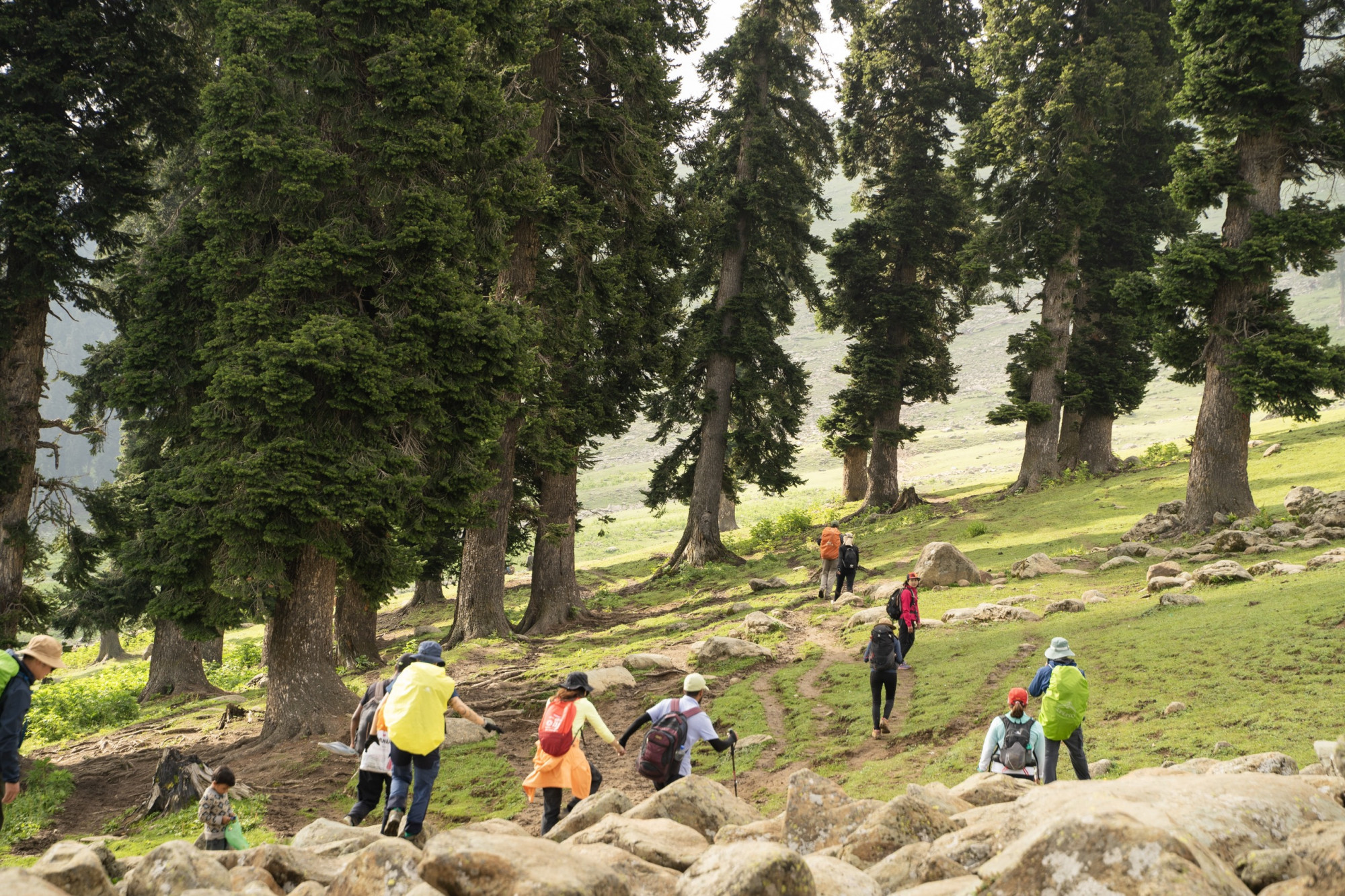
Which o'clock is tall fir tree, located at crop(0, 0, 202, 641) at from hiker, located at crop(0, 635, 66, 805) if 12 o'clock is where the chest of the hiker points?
The tall fir tree is roughly at 9 o'clock from the hiker.

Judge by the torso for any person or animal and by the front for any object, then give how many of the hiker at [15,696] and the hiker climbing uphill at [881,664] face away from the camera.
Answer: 1

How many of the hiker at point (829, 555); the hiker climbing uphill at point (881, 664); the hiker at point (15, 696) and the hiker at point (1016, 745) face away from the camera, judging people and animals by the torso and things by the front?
3

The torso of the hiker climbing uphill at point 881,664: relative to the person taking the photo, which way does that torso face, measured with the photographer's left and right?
facing away from the viewer

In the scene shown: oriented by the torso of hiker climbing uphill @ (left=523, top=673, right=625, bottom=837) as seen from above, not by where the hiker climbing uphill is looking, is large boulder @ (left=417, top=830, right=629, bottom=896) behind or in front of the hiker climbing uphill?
behind

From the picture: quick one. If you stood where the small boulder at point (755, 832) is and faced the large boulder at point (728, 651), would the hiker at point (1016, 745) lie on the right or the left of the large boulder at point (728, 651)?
right

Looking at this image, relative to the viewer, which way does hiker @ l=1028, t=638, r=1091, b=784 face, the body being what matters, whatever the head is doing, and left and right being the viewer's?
facing away from the viewer and to the left of the viewer

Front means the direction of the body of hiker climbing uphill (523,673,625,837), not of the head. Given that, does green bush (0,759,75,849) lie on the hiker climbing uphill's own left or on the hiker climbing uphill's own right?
on the hiker climbing uphill's own left

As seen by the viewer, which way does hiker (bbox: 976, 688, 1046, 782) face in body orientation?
away from the camera

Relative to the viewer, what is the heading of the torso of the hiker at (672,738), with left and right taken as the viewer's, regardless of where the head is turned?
facing away from the viewer and to the right of the viewer

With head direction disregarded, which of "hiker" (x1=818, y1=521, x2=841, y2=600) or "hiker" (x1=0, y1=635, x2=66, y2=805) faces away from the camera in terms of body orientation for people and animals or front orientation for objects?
"hiker" (x1=818, y1=521, x2=841, y2=600)
